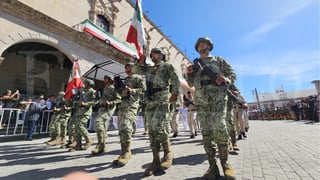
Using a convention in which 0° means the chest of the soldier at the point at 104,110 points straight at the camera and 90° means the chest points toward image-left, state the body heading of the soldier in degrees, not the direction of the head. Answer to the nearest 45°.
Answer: approximately 45°

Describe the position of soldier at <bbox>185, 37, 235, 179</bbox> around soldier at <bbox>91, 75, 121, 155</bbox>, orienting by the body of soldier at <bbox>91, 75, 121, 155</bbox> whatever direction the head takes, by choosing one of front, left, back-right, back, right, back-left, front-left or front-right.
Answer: left

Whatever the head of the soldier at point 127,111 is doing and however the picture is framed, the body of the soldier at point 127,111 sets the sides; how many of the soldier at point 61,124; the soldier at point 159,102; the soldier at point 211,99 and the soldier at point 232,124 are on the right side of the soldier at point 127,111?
1

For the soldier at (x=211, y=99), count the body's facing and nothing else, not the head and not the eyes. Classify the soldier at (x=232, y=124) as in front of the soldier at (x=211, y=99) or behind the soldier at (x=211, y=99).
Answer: behind

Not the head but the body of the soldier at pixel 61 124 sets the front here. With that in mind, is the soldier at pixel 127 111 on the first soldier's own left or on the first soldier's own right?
on the first soldier's own left

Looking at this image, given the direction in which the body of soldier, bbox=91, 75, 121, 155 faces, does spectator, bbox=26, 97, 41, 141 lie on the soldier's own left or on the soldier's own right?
on the soldier's own right

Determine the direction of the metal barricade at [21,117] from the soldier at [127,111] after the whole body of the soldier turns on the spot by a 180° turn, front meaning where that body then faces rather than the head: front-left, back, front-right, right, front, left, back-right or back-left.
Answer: left

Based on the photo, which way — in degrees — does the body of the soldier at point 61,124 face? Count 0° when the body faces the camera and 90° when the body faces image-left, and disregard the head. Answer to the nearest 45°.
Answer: approximately 45°

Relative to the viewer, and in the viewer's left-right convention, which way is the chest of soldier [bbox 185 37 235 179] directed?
facing the viewer

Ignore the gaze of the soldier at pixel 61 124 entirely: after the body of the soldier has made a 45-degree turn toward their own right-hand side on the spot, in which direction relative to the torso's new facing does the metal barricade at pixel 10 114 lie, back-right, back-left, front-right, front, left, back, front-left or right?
front-right

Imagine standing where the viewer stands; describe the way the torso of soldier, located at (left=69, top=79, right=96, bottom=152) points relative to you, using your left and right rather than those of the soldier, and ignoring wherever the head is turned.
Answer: facing the viewer and to the left of the viewer
